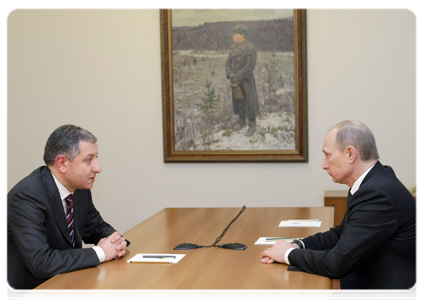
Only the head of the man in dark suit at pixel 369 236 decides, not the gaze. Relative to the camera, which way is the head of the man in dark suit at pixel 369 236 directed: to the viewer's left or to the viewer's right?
to the viewer's left

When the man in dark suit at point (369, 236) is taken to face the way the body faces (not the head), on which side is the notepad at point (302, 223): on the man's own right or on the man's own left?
on the man's own right

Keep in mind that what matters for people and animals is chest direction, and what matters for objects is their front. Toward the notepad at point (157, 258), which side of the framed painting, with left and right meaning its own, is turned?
front

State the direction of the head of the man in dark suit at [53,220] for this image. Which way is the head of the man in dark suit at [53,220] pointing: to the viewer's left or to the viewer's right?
to the viewer's right

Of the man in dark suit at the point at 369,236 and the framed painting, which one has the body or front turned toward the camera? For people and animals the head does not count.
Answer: the framed painting

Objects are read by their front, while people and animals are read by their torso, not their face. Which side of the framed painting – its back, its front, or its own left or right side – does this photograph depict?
front

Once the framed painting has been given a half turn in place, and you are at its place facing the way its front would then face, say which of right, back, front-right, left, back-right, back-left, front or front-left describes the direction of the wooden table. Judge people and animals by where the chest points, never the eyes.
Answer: back

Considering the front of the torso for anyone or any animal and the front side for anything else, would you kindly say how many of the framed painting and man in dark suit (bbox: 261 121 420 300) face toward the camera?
1

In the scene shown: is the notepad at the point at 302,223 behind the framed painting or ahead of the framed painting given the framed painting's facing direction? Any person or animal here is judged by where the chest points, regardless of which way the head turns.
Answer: ahead

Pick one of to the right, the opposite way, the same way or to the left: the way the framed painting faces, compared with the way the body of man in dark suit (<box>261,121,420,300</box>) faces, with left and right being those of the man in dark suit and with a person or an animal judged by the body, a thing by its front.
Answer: to the left

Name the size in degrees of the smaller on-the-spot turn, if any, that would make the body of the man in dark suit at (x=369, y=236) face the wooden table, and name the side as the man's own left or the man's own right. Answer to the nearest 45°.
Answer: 0° — they already face it

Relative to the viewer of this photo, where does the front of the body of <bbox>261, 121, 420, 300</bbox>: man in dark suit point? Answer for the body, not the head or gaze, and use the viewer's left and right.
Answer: facing to the left of the viewer

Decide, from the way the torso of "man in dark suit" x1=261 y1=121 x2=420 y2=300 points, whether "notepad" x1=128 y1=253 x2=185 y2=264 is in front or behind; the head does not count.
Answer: in front

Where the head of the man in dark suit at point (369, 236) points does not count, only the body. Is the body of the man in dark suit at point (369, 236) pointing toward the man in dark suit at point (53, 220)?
yes
